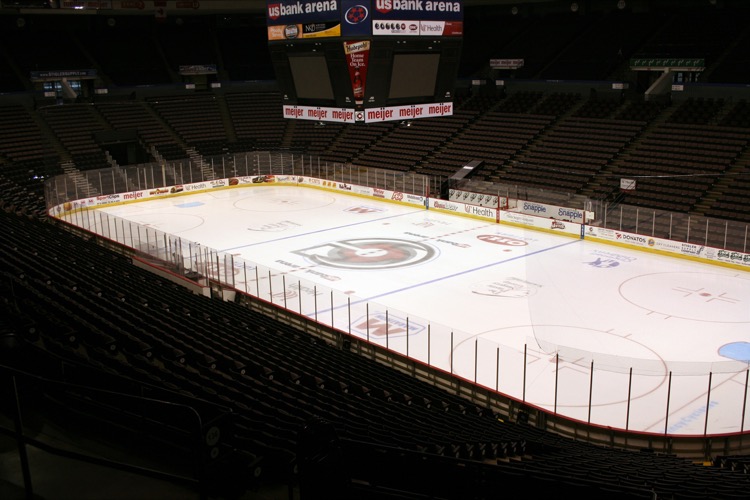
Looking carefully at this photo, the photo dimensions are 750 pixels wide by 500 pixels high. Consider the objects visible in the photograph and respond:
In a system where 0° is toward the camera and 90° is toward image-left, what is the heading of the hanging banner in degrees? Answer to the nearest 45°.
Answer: approximately 0°
